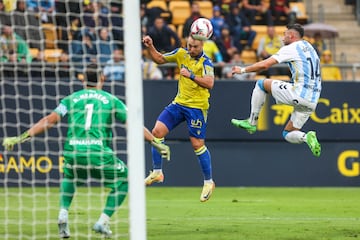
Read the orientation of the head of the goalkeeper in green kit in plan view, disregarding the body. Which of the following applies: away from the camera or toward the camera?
away from the camera

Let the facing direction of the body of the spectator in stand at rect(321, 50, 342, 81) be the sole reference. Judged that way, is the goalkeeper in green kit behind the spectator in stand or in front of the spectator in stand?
in front

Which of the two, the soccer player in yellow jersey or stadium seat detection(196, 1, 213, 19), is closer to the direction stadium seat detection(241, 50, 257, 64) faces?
the soccer player in yellow jersey

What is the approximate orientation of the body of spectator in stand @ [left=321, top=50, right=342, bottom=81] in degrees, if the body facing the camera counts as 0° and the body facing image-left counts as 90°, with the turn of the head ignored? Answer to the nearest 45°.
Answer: approximately 0°

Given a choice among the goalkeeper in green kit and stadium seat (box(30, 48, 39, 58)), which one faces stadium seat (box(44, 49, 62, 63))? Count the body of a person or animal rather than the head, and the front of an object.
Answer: the goalkeeper in green kit

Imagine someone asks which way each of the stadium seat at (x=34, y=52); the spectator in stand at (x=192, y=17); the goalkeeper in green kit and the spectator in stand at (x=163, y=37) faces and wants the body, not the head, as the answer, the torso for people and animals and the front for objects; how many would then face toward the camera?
3

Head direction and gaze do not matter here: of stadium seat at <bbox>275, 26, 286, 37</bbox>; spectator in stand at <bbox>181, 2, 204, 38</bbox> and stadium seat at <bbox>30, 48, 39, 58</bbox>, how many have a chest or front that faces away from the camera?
0

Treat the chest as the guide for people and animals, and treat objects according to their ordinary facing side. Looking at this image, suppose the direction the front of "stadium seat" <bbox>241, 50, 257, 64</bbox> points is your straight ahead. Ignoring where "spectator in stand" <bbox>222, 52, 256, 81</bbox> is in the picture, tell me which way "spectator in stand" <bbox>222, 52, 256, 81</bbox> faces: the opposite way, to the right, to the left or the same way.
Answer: the same way

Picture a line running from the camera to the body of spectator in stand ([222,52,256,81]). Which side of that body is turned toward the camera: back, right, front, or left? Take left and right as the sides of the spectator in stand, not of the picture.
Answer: front

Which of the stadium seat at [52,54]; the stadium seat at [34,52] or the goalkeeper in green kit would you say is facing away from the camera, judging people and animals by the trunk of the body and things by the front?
the goalkeeper in green kit

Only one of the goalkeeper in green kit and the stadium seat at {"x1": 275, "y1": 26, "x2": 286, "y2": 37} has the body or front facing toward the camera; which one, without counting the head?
the stadium seat

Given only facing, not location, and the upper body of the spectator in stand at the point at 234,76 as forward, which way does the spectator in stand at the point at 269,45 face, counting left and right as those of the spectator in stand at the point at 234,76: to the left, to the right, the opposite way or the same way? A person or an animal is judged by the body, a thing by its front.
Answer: the same way

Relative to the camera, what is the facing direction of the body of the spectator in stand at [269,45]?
toward the camera

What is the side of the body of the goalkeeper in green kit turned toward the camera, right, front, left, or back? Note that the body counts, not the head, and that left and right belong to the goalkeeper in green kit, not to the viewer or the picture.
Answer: back

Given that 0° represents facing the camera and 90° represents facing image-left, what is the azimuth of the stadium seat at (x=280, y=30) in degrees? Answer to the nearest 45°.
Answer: approximately 0°

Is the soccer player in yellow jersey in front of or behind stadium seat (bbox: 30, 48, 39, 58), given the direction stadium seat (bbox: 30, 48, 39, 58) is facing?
in front

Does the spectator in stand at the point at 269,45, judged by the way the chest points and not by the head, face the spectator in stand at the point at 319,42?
no

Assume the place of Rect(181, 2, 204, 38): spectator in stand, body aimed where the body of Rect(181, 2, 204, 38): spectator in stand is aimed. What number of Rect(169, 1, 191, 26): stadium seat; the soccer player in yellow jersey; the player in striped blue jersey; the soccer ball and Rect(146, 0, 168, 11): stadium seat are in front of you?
3

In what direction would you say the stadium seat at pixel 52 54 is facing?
toward the camera

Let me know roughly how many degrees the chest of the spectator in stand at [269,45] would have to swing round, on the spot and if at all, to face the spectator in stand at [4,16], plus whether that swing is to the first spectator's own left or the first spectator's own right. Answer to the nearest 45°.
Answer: approximately 45° to the first spectator's own right
